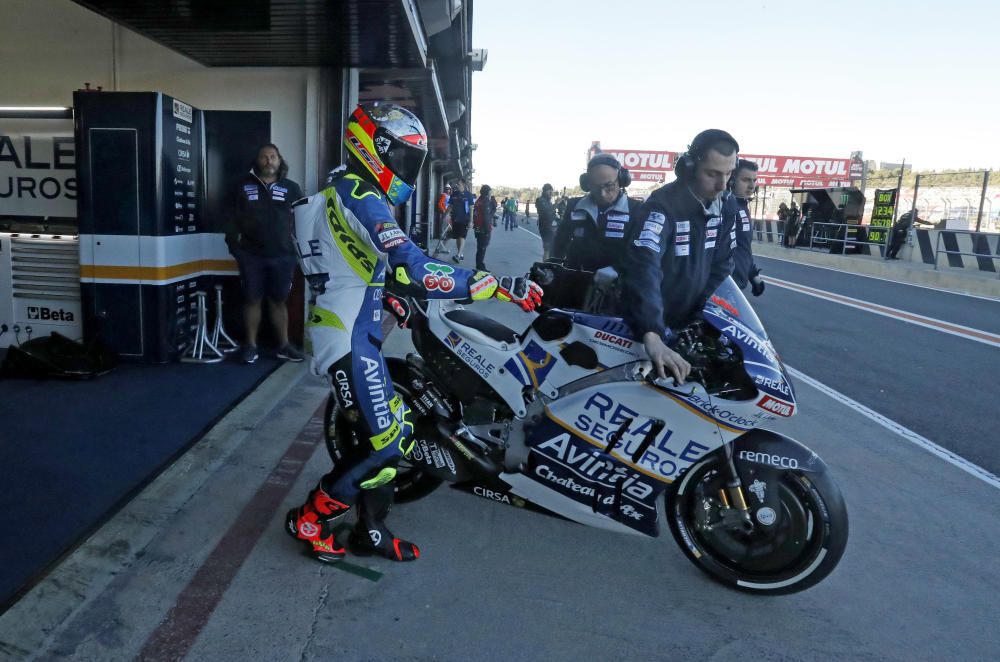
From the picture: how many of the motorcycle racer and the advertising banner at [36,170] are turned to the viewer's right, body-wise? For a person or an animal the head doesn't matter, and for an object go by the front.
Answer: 1

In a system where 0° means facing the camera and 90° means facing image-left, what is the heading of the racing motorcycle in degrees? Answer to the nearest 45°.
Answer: approximately 315°

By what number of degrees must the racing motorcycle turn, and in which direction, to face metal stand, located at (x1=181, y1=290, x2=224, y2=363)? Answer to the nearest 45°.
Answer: approximately 180°

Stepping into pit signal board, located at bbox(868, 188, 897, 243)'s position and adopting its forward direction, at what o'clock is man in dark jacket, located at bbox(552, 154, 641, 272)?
The man in dark jacket is roughly at 12 o'clock from the pit signal board.

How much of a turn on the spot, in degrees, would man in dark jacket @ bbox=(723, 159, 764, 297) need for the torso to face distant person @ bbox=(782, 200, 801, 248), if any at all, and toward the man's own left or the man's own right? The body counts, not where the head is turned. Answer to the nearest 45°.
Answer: approximately 135° to the man's own left

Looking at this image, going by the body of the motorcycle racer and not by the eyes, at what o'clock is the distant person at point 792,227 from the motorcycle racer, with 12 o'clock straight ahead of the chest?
The distant person is roughly at 10 o'clock from the motorcycle racer.

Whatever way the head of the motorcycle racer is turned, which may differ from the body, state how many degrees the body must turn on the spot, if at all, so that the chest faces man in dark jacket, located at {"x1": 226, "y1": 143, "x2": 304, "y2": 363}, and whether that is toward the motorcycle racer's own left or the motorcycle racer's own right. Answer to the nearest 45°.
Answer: approximately 90° to the motorcycle racer's own left

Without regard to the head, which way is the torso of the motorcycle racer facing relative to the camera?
to the viewer's right

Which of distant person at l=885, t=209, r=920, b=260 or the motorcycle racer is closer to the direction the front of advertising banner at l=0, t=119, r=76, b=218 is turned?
the motorcycle racer

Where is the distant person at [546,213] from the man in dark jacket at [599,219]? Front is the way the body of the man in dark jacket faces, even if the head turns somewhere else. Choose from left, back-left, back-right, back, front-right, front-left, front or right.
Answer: back

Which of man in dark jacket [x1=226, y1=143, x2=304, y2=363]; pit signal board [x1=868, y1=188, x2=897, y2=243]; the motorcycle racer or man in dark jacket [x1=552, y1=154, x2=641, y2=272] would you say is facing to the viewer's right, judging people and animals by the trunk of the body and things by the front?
the motorcycle racer
